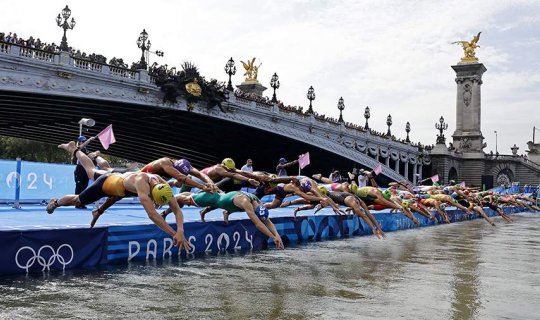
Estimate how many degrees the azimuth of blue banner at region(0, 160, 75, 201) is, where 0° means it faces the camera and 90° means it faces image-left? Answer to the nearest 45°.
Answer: approximately 0°

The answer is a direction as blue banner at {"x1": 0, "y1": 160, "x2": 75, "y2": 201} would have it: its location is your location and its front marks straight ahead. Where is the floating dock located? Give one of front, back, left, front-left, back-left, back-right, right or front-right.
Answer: front

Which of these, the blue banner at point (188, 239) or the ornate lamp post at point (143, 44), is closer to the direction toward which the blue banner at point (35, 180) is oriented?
the blue banner

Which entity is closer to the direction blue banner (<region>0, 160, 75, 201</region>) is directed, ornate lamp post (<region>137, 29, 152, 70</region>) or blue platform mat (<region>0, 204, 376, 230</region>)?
the blue platform mat

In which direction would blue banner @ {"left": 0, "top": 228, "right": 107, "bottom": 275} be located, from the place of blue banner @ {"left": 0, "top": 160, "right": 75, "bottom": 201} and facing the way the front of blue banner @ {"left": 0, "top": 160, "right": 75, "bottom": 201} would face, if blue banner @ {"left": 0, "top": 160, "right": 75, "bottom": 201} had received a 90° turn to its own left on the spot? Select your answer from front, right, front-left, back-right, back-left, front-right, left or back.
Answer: right

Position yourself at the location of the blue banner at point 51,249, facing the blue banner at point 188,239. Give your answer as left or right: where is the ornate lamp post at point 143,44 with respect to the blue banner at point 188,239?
left

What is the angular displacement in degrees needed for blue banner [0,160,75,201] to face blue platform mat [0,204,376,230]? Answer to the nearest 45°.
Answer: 0° — it already faces it

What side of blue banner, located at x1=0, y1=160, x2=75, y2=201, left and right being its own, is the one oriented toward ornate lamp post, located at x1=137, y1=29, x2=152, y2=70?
back

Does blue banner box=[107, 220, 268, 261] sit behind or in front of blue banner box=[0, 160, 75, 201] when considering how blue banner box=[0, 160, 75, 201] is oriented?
in front
